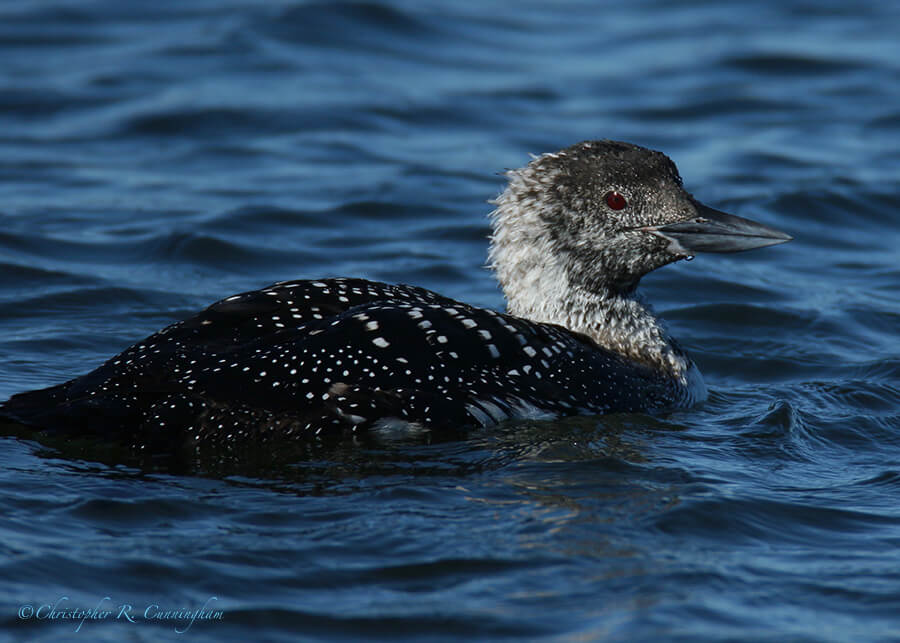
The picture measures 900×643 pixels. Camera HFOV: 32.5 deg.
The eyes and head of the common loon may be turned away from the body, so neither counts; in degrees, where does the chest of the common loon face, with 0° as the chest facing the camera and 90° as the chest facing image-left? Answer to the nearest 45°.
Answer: approximately 270°
